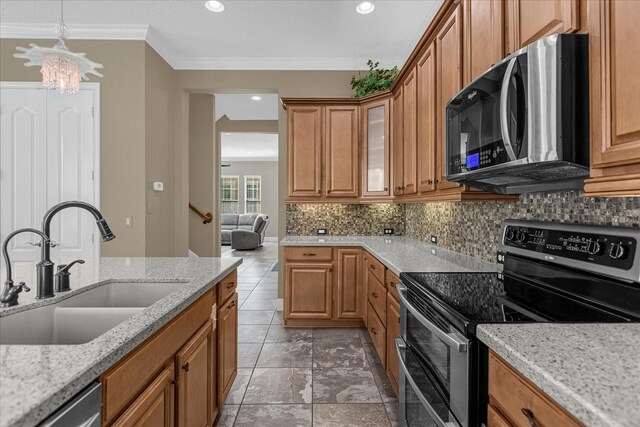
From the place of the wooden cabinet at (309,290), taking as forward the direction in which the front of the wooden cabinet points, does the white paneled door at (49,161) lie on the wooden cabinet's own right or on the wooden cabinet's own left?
on the wooden cabinet's own right

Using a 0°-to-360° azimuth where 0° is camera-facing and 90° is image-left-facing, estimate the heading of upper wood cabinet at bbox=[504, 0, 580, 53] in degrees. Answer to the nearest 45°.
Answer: approximately 45°

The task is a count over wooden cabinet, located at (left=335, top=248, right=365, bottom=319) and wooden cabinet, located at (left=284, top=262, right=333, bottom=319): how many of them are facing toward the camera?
2

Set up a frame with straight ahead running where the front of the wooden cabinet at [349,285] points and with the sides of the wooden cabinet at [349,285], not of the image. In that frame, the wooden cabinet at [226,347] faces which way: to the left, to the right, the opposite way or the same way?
to the left

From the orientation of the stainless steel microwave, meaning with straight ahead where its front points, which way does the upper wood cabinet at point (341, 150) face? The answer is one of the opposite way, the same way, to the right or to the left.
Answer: to the left

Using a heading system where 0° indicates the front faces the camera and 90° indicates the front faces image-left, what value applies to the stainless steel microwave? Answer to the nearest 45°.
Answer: approximately 45°

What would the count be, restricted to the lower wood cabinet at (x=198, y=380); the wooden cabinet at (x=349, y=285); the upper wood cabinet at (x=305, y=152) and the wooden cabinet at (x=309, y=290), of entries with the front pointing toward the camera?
3

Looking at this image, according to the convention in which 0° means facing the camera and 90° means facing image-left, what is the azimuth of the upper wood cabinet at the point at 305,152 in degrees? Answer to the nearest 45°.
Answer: approximately 0°

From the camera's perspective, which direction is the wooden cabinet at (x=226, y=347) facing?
to the viewer's right
